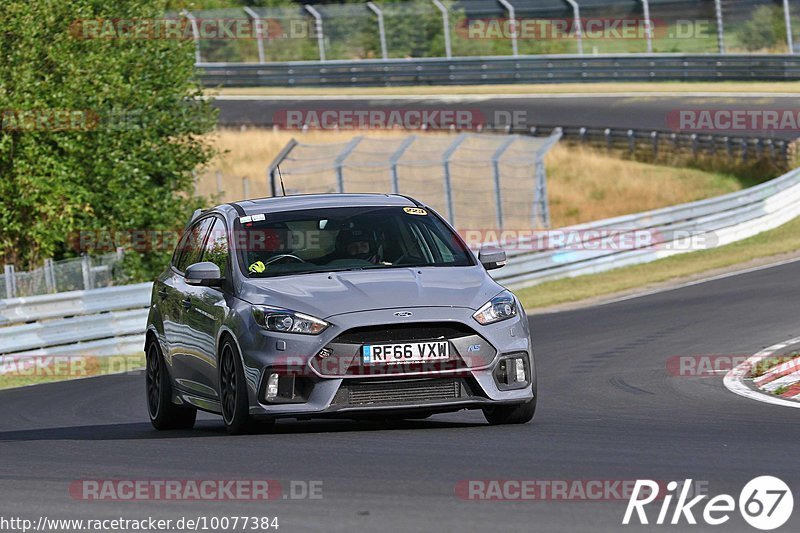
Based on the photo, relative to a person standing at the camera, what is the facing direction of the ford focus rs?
facing the viewer and to the right of the viewer

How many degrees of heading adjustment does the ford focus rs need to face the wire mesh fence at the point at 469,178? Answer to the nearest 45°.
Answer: approximately 135° to its left

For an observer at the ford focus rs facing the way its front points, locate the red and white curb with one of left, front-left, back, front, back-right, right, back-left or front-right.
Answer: left

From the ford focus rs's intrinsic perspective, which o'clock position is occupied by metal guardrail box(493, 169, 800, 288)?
The metal guardrail is roughly at 8 o'clock from the ford focus rs.

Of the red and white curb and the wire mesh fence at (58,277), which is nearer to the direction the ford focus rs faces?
the red and white curb

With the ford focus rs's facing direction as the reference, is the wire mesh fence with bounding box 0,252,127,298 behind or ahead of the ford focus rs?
behind

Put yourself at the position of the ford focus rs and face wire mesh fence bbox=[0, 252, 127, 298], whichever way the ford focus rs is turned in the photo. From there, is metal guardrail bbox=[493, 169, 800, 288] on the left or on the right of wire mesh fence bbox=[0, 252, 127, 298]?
right

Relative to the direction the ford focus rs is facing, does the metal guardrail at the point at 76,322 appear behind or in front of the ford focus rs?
behind
